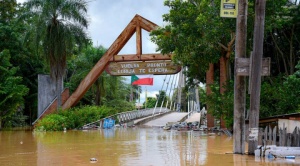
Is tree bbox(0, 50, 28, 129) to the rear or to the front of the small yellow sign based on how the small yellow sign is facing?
to the rear

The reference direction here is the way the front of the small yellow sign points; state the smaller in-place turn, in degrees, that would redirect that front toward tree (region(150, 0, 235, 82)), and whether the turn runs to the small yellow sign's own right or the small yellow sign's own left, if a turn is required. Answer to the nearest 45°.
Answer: approximately 180°

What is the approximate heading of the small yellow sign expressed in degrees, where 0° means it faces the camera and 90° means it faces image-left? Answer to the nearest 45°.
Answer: approximately 0°

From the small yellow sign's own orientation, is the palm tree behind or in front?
behind
